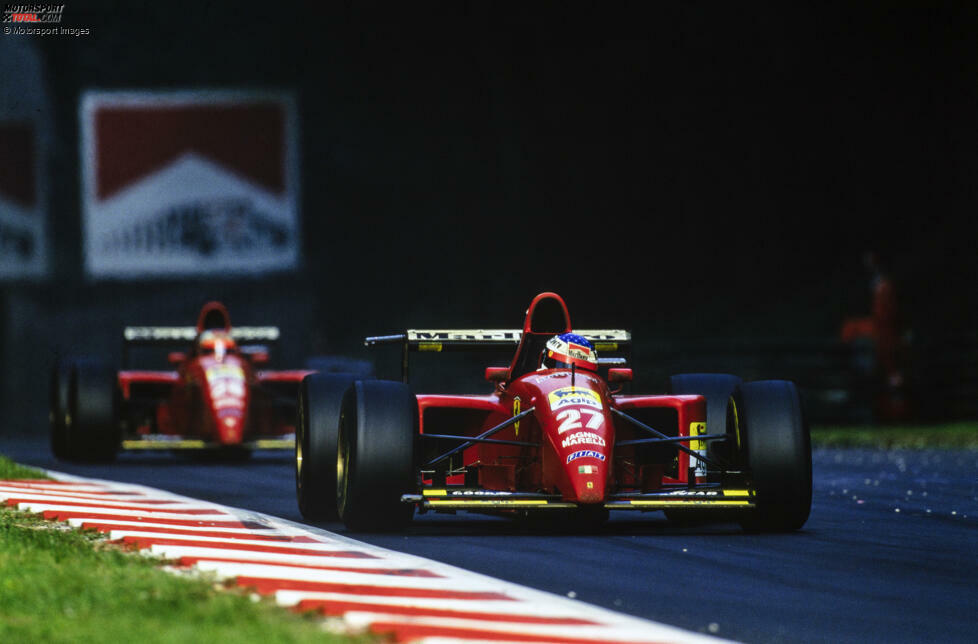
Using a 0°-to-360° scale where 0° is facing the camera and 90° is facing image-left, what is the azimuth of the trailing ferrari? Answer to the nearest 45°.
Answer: approximately 0°

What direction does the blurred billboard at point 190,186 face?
toward the camera

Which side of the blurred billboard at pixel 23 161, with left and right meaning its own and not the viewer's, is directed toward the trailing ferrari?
front

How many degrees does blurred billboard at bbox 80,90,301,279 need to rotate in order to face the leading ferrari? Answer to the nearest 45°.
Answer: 0° — it already faces it

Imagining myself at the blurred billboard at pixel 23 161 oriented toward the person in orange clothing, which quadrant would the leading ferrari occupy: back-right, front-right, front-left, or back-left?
front-right

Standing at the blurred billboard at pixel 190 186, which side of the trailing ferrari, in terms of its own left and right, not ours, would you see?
back

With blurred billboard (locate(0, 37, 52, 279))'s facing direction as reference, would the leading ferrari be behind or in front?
in front

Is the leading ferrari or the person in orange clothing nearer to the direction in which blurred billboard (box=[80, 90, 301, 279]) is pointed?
the leading ferrari

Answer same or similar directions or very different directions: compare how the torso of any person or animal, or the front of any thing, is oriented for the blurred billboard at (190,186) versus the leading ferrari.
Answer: same or similar directions

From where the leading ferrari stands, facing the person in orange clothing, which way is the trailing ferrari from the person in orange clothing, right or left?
left

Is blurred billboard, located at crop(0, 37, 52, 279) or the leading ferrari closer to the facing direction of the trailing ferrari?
the leading ferrari

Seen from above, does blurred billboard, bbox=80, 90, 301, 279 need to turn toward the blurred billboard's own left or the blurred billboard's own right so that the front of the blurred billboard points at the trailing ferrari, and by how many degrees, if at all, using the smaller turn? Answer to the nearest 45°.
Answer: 0° — it already faces it
